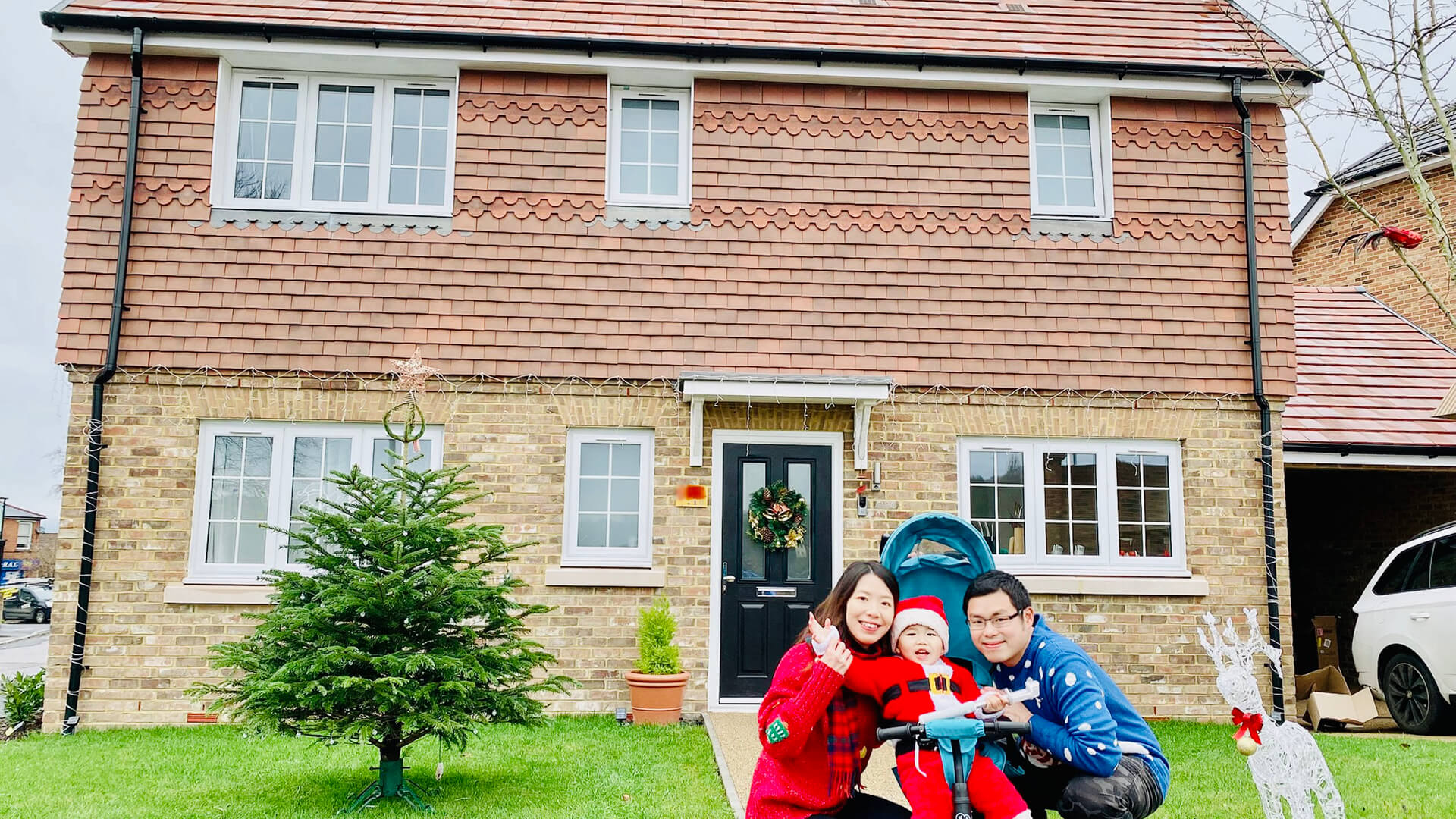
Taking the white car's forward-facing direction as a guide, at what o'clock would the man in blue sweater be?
The man in blue sweater is roughly at 2 o'clock from the white car.

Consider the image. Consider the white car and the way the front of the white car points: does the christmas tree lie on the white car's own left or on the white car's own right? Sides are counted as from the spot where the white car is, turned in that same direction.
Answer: on the white car's own right

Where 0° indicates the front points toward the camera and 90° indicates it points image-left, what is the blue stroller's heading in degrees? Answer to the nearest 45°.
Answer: approximately 0°

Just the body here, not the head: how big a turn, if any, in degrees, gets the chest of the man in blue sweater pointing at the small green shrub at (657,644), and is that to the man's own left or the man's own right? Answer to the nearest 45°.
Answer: approximately 90° to the man's own right

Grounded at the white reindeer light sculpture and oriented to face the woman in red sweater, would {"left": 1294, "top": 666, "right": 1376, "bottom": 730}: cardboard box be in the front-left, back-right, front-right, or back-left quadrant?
back-right

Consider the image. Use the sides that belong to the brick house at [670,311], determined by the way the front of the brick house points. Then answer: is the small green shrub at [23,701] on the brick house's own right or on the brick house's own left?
on the brick house's own right

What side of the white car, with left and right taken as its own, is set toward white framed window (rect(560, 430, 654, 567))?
right

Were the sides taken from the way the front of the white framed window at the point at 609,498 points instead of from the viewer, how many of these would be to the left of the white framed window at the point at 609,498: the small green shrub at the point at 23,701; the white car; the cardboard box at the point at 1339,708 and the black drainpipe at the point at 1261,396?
3
